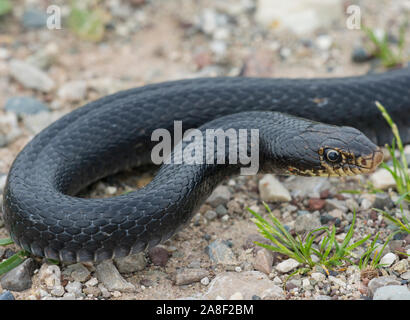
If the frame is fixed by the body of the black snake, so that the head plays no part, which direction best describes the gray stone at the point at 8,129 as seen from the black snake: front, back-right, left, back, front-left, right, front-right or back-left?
back-left

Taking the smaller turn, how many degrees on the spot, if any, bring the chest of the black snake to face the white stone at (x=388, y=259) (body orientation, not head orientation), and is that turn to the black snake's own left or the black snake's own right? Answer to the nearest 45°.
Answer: approximately 45° to the black snake's own right

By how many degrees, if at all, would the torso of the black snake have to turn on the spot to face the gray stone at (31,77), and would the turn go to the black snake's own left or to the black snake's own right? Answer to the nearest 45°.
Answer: approximately 135° to the black snake's own left

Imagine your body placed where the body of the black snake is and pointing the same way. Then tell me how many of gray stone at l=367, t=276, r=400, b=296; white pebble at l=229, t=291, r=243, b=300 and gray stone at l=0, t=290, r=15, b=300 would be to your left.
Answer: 0

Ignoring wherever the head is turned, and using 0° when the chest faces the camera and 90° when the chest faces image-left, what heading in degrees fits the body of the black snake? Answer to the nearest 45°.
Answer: approximately 270°

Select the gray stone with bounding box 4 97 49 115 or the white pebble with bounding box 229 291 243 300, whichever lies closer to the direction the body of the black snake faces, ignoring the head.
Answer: the white pebble

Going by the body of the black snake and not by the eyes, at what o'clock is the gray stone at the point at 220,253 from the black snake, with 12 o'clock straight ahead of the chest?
The gray stone is roughly at 2 o'clock from the black snake.

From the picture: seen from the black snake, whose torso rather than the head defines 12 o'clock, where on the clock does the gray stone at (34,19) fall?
The gray stone is roughly at 8 o'clock from the black snake.

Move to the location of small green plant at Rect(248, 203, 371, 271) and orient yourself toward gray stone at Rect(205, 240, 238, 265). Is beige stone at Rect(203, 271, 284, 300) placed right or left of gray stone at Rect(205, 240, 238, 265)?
left

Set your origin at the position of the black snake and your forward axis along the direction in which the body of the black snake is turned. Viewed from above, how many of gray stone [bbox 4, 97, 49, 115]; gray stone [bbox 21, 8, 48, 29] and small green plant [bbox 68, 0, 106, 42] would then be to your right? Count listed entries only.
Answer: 0

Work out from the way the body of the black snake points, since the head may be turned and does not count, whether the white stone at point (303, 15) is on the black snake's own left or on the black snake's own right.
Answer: on the black snake's own left

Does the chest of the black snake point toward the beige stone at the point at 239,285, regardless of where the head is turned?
no

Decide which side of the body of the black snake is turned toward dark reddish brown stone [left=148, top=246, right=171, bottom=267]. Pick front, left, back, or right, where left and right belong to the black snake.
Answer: right

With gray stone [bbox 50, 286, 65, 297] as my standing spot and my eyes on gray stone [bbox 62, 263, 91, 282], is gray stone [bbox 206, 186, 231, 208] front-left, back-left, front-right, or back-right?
front-right

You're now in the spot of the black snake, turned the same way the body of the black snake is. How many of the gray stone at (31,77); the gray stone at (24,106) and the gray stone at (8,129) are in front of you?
0
